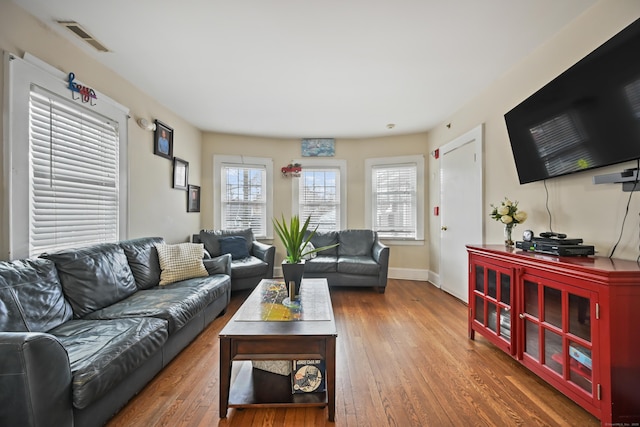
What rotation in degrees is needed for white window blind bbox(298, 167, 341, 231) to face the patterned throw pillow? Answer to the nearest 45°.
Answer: approximately 45° to its right

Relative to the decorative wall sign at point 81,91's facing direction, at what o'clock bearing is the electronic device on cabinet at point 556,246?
The electronic device on cabinet is roughly at 12 o'clock from the decorative wall sign.

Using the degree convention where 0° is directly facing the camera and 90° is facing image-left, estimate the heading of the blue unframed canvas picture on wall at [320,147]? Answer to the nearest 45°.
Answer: approximately 0°

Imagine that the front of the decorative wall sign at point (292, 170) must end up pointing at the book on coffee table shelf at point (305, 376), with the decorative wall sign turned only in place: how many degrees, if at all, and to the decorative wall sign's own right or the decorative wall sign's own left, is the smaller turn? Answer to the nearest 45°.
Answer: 0° — it already faces it

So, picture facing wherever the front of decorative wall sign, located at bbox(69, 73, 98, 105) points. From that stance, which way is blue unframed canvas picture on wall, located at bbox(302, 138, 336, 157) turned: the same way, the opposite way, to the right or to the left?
to the right

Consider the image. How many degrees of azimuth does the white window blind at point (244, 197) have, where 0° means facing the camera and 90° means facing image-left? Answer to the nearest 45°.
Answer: approximately 0°

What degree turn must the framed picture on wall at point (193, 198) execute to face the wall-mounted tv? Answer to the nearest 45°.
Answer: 0° — it already faces it

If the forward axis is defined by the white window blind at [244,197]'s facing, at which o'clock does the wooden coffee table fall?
The wooden coffee table is roughly at 12 o'clock from the white window blind.
